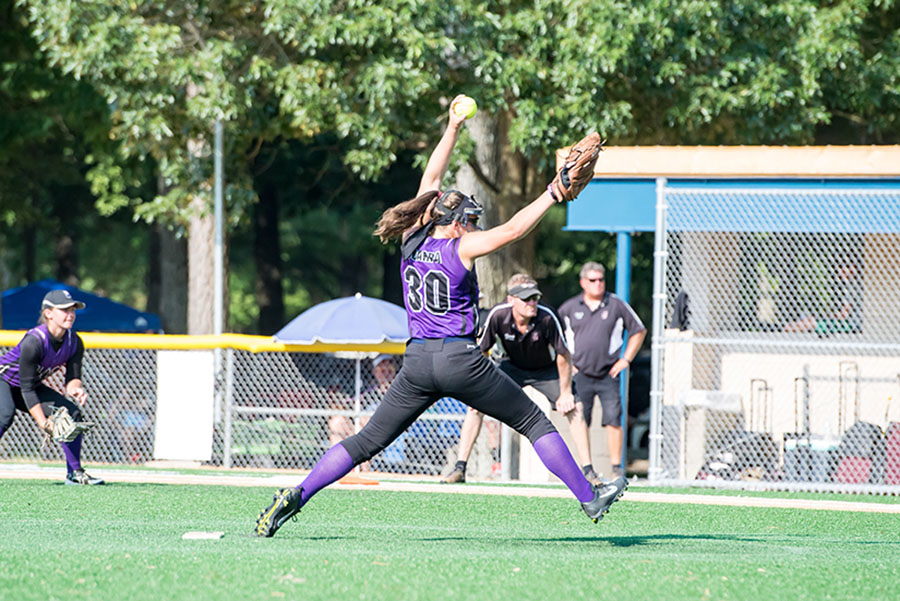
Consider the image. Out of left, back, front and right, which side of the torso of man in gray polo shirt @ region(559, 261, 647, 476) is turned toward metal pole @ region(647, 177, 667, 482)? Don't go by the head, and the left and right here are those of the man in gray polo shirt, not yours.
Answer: left

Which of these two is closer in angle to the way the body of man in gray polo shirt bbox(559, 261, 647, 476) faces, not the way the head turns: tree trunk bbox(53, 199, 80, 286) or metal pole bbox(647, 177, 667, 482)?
the metal pole

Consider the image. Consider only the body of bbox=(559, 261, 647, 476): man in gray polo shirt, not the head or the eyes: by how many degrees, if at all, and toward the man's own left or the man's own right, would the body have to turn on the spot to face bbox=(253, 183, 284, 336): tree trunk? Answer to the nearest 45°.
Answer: approximately 135° to the man's own right

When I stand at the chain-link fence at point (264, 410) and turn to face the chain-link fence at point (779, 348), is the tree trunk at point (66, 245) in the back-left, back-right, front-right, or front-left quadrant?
back-left

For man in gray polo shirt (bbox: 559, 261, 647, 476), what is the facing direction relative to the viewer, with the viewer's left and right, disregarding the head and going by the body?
facing the viewer

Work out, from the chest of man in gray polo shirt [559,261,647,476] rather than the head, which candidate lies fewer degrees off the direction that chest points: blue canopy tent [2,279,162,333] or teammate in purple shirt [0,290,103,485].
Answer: the teammate in purple shirt
